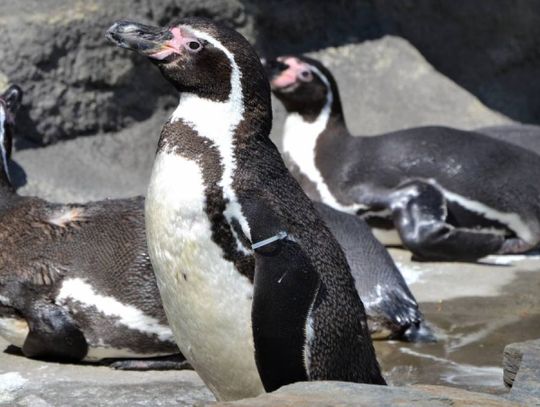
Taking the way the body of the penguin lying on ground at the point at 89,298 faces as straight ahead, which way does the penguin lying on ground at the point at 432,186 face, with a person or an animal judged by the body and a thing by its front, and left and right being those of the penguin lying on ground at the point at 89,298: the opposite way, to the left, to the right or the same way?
the same way

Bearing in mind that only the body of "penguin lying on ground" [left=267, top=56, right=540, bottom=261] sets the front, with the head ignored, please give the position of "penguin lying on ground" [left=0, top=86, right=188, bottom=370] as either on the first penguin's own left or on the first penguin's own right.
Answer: on the first penguin's own left

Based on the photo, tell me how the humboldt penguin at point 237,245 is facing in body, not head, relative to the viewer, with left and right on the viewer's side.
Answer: facing to the left of the viewer

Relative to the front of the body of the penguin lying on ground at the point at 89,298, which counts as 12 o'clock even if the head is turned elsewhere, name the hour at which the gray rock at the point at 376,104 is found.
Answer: The gray rock is roughly at 4 o'clock from the penguin lying on ground.

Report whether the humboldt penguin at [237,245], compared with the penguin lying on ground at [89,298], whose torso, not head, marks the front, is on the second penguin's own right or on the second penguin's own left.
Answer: on the second penguin's own left

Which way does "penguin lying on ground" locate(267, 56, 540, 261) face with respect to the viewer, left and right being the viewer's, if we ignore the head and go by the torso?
facing to the left of the viewer

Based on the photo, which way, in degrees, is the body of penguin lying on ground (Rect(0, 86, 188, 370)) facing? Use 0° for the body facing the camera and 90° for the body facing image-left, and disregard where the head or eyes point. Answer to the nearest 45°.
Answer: approximately 90°

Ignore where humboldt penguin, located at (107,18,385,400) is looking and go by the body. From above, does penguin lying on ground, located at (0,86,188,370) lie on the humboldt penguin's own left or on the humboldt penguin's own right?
on the humboldt penguin's own right

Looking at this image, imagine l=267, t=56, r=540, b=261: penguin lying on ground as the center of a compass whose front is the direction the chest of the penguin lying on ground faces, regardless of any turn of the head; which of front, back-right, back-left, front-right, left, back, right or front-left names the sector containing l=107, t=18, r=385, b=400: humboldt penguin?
left

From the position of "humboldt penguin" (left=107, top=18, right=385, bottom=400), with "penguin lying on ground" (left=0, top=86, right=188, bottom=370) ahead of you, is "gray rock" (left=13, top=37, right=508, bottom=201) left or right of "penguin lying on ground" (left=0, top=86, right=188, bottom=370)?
right
